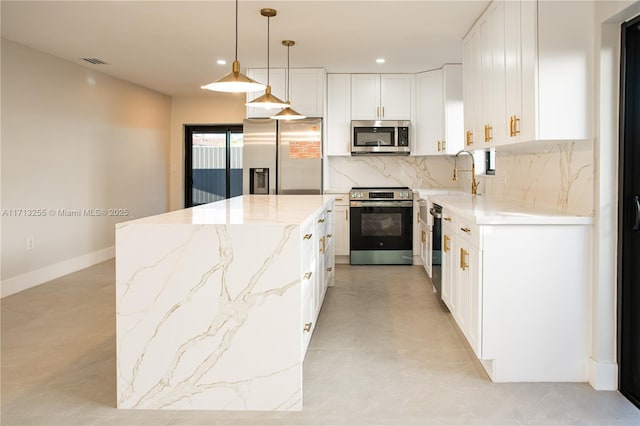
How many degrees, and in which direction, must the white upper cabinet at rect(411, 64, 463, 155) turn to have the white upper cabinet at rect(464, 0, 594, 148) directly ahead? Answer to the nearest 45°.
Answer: approximately 45° to its left

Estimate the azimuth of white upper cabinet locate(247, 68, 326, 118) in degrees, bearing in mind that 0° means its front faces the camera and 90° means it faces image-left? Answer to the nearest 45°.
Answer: approximately 0°

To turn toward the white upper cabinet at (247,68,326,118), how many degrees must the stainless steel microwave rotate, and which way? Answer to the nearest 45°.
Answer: approximately 45° to its right

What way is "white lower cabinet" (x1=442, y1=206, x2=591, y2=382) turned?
to the viewer's left

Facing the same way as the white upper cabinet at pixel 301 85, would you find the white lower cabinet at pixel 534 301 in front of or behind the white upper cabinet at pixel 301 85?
in front

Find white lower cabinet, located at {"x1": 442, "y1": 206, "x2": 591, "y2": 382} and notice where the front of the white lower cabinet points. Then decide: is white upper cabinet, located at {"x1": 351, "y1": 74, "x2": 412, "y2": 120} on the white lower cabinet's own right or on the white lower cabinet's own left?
on the white lower cabinet's own right

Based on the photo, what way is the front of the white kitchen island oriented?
to the viewer's right

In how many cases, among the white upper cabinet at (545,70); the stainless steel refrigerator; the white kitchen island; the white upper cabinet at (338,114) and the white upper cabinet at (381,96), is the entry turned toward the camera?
3

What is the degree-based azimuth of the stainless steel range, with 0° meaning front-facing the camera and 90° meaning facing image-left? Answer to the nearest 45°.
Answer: approximately 0°
